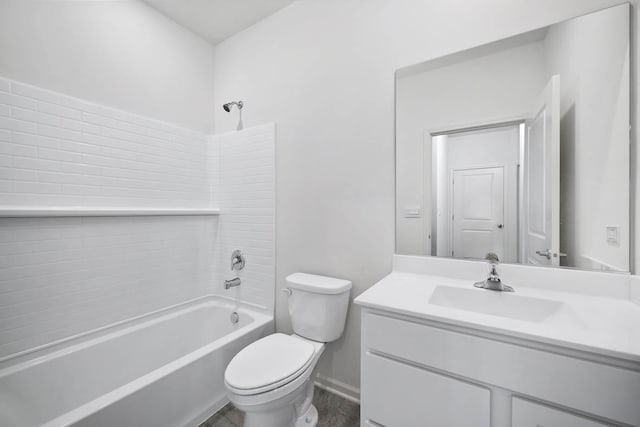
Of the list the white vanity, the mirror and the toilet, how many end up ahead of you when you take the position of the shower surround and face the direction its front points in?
3

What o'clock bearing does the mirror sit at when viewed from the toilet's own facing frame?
The mirror is roughly at 8 o'clock from the toilet.

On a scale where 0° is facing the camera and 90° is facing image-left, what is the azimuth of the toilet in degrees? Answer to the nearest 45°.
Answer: approximately 45°

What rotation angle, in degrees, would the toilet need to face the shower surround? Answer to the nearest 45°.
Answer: approximately 90° to its right

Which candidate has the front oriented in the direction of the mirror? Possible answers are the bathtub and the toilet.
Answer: the bathtub

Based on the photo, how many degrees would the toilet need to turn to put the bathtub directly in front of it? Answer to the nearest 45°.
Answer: approximately 45° to its right
